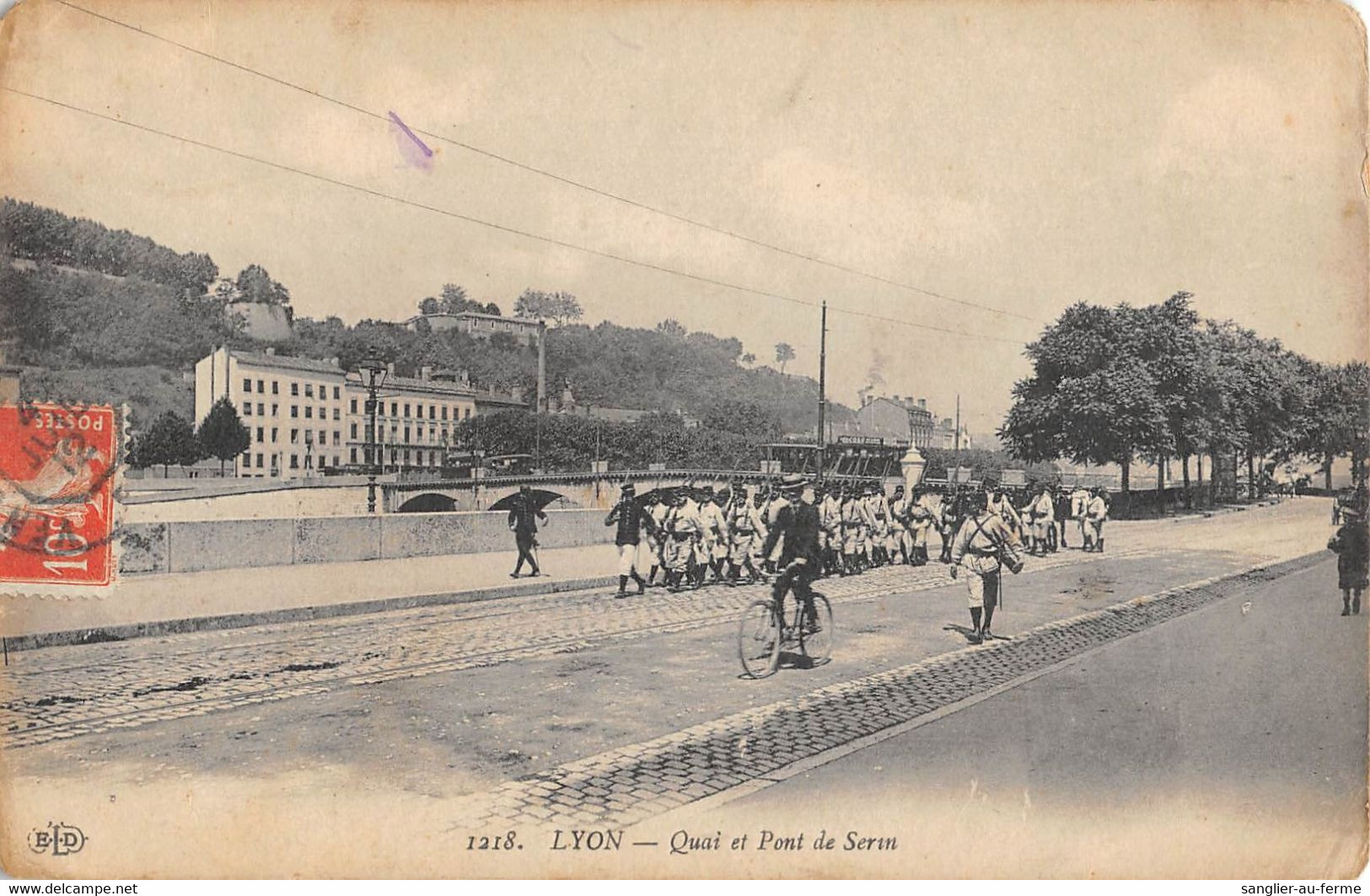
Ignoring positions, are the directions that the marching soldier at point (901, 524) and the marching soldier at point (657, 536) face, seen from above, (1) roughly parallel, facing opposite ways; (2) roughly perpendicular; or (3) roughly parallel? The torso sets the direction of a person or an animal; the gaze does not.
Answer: roughly parallel

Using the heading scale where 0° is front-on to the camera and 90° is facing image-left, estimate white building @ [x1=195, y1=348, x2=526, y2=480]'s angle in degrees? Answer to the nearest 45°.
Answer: approximately 315°

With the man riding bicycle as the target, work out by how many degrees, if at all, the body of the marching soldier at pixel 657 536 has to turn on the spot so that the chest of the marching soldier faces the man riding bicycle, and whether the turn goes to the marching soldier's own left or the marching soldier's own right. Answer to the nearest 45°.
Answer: approximately 45° to the marching soldier's own left

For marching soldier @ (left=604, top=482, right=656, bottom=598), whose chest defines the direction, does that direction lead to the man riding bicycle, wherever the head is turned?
no

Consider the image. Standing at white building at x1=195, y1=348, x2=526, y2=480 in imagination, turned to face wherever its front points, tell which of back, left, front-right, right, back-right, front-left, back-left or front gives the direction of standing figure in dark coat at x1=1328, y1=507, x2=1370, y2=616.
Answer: front

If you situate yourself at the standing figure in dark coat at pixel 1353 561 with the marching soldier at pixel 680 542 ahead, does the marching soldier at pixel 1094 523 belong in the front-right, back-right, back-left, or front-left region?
front-right

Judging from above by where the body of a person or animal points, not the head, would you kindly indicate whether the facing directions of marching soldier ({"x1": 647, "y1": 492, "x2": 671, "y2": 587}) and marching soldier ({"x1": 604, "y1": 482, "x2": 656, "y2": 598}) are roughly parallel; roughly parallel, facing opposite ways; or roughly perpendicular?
roughly parallel

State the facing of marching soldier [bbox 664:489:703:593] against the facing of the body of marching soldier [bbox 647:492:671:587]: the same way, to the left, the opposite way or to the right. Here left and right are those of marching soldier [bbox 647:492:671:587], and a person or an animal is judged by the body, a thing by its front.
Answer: the same way

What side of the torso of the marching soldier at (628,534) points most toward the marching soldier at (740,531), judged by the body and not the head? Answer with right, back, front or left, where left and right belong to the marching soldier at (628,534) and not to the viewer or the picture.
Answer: back

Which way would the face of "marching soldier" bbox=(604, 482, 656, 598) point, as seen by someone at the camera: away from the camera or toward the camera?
toward the camera

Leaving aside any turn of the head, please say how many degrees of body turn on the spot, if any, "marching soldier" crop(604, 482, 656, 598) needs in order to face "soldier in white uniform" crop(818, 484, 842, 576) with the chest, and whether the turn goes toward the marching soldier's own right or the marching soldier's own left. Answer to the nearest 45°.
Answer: approximately 135° to the marching soldier's own left

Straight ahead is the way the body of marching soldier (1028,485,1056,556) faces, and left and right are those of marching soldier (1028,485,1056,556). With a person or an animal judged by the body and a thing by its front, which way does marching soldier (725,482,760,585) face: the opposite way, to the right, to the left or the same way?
the same way
